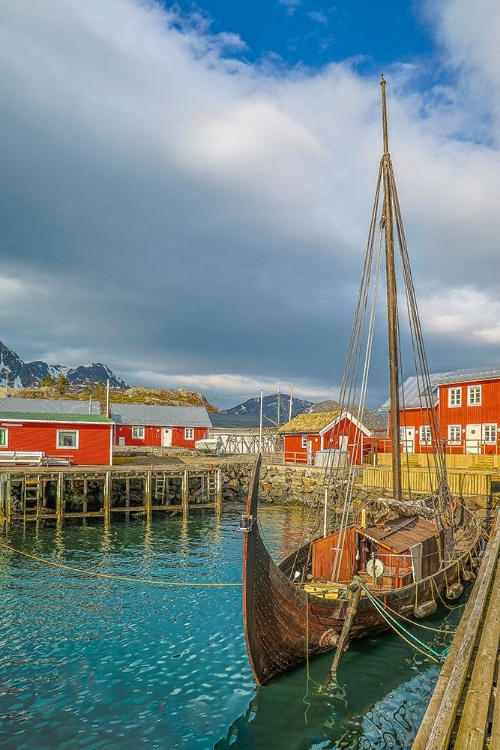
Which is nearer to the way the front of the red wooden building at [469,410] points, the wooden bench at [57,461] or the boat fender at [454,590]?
the boat fender

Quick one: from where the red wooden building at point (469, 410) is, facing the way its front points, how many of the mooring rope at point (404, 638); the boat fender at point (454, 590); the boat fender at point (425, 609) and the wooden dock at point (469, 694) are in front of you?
4

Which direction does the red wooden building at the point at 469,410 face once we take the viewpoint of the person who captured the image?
facing the viewer

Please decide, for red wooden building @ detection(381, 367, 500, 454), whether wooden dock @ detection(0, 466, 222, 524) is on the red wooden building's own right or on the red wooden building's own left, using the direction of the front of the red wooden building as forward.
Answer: on the red wooden building's own right

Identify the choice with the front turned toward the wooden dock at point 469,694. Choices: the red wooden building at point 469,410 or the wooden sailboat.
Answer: the red wooden building

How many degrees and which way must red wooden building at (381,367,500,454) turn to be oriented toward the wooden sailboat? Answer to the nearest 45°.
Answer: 0° — it already faces it

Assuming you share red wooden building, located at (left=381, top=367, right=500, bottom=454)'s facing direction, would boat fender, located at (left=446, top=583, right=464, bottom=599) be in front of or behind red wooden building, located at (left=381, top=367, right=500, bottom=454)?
in front

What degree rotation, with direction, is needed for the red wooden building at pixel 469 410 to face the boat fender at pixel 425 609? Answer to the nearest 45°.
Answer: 0° — it already faces it

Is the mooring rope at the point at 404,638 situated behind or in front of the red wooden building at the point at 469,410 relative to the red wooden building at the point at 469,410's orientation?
in front

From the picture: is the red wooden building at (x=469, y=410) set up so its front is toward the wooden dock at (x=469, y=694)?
yes
